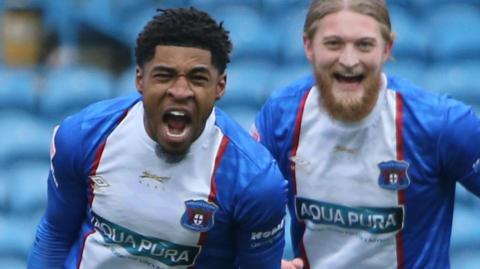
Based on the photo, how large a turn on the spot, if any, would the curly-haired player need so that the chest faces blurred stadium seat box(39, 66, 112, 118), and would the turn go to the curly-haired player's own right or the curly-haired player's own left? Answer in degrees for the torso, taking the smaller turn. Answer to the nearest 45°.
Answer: approximately 180°

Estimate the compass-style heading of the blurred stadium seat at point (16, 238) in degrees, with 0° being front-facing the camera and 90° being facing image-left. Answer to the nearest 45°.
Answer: approximately 0°

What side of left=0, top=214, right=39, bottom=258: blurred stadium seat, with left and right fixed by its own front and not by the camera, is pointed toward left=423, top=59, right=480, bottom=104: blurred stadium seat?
left

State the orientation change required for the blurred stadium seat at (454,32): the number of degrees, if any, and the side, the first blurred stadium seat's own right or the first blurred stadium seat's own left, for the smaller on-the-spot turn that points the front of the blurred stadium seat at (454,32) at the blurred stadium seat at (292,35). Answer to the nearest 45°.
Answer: approximately 90° to the first blurred stadium seat's own right

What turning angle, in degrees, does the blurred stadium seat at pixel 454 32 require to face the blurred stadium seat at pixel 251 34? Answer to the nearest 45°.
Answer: approximately 90° to its right

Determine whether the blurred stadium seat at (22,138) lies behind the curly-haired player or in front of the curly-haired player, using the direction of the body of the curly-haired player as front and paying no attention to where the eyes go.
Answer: behind

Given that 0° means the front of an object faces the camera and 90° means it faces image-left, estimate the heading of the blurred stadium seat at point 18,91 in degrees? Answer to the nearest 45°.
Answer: approximately 0°
